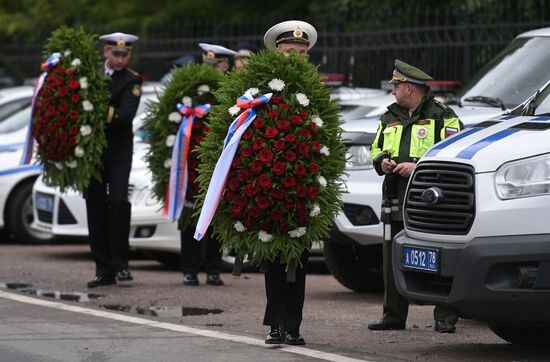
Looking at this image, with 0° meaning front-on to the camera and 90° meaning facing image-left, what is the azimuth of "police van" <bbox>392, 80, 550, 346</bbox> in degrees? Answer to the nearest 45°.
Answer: approximately 45°

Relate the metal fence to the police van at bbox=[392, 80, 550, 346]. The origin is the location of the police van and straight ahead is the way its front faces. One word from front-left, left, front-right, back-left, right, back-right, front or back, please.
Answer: back-right

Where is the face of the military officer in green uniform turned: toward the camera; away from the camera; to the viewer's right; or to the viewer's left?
to the viewer's left

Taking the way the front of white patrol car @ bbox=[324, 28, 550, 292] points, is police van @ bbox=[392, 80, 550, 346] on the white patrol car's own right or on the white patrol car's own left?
on the white patrol car's own left

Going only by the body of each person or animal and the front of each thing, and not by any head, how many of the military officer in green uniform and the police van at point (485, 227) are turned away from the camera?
0

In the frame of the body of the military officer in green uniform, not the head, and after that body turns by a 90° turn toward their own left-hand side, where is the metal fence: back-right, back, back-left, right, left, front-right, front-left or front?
back-left

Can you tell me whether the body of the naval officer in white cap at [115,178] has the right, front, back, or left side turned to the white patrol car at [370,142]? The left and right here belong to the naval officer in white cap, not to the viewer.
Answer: left

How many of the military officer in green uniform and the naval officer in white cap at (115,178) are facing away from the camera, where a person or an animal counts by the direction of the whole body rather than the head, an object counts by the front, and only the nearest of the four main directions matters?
0
